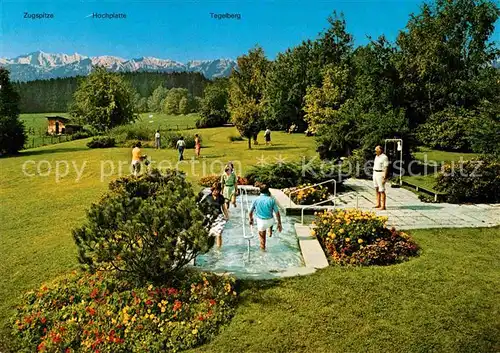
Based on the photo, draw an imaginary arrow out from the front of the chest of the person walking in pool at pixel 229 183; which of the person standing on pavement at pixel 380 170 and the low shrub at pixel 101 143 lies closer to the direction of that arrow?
the person standing on pavement

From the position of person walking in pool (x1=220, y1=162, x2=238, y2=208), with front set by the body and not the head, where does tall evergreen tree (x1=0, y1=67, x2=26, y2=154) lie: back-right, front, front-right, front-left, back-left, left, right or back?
back-right

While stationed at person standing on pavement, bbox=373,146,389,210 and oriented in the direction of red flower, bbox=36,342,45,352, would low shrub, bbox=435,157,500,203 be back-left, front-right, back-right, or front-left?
back-left

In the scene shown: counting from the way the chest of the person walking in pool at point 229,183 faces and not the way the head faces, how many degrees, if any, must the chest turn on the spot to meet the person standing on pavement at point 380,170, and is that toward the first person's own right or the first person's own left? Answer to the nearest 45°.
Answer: approximately 90° to the first person's own left

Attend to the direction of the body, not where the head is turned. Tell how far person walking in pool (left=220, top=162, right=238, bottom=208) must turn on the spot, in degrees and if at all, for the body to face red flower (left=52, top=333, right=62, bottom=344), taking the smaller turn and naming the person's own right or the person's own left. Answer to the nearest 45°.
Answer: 0° — they already face it

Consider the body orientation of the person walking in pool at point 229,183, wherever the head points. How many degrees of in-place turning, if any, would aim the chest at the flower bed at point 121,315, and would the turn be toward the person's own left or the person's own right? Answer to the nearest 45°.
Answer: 0° — they already face it

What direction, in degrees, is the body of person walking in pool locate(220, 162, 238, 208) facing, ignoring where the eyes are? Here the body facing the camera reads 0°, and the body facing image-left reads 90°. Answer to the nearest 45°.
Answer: approximately 0°
